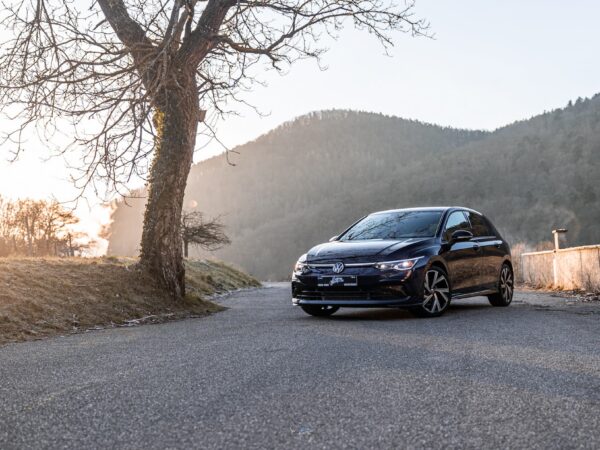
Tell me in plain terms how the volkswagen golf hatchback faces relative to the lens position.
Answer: facing the viewer and to the left of the viewer

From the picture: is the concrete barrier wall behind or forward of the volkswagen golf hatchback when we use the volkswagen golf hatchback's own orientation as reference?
behind

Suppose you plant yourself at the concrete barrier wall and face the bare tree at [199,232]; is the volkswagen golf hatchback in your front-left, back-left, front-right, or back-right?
back-left

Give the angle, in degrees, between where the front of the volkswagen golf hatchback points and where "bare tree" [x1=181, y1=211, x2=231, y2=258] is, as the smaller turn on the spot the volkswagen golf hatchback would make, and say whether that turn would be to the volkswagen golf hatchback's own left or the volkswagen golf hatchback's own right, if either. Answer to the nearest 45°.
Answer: approximately 90° to the volkswagen golf hatchback's own right

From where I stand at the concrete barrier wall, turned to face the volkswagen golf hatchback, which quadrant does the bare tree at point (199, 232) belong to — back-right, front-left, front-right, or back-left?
back-right
